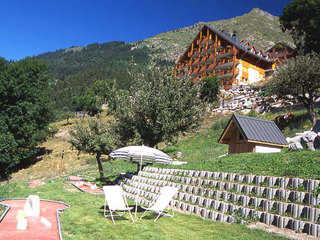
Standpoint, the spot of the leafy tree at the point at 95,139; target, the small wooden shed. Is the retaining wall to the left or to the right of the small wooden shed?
right

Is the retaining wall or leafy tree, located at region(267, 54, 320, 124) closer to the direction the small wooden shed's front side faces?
the retaining wall

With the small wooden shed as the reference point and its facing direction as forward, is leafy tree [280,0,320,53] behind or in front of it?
behind

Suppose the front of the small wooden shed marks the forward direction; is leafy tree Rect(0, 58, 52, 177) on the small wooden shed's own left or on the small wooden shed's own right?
on the small wooden shed's own right

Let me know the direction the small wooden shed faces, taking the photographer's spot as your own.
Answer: facing the viewer and to the left of the viewer

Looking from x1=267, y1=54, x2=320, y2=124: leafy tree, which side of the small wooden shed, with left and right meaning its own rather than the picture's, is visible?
back

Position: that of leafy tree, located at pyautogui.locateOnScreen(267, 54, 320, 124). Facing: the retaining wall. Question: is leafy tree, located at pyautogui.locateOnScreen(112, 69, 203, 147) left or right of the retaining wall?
right

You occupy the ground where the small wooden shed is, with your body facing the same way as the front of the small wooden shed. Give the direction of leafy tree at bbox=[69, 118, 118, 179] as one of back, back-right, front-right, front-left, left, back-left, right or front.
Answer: front-right

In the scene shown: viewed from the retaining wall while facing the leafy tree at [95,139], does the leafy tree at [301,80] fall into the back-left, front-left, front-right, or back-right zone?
front-right
